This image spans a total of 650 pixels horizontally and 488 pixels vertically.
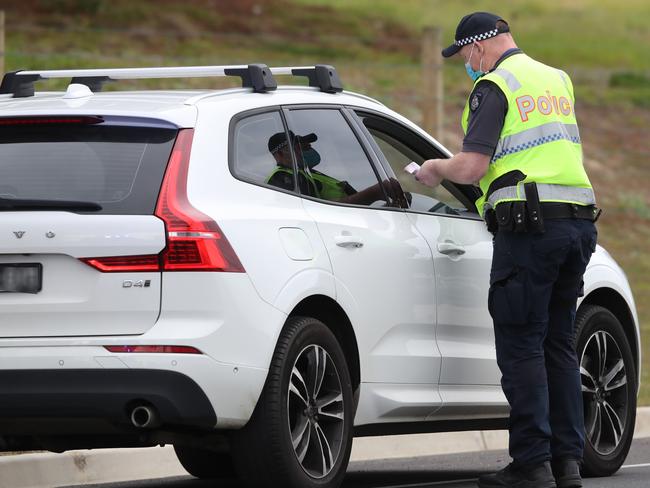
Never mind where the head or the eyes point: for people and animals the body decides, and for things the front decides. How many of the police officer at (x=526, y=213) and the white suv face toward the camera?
0

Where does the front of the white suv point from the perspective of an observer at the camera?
facing away from the viewer and to the right of the viewer

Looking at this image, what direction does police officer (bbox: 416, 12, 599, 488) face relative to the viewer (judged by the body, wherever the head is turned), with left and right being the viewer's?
facing away from the viewer and to the left of the viewer

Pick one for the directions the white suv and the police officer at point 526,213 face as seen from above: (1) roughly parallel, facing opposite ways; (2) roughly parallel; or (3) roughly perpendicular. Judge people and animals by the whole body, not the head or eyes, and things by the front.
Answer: roughly perpendicular

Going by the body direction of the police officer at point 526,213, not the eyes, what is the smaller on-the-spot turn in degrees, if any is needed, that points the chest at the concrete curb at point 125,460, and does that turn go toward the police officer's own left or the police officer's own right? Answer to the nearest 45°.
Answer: approximately 45° to the police officer's own left
